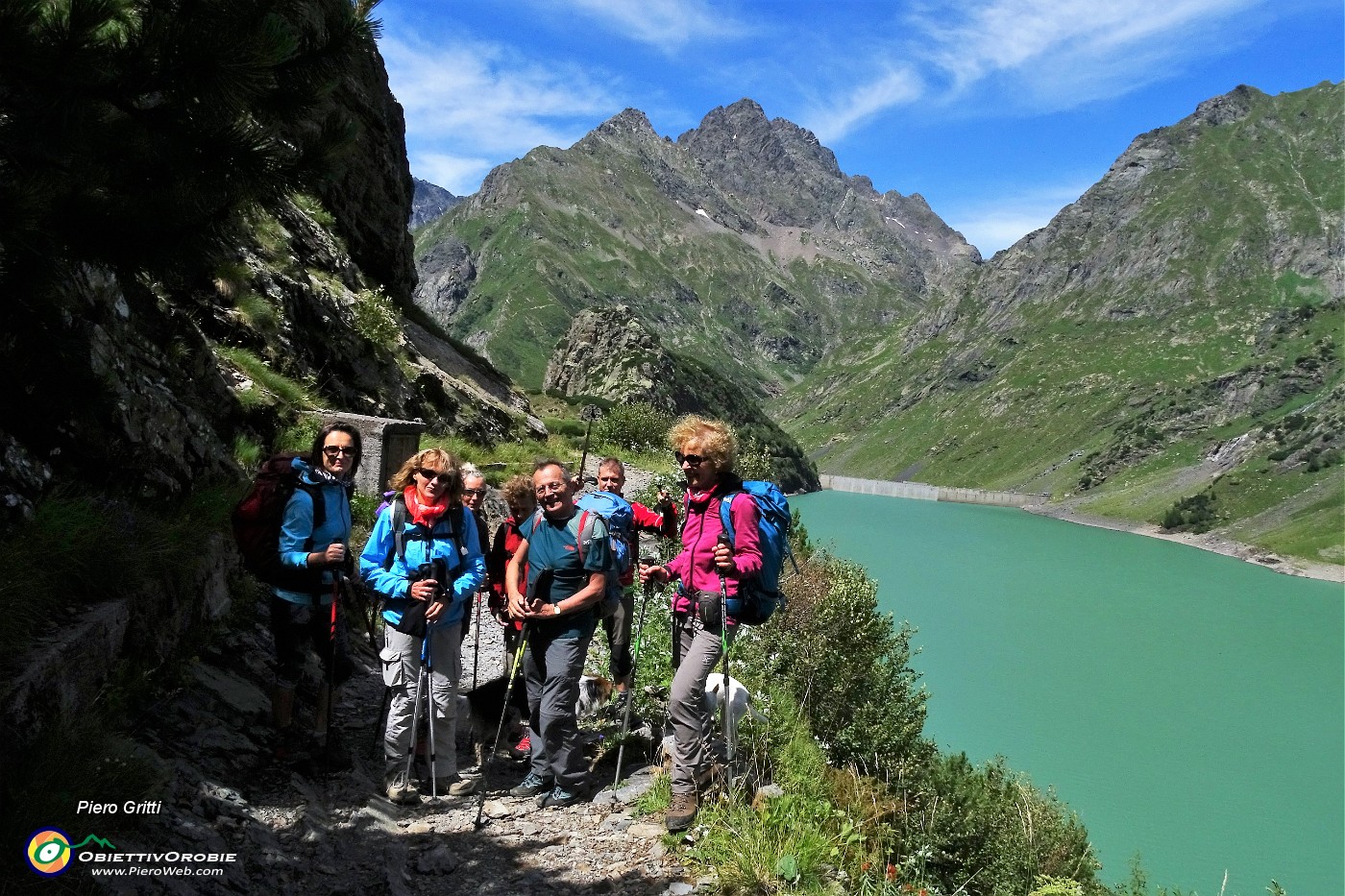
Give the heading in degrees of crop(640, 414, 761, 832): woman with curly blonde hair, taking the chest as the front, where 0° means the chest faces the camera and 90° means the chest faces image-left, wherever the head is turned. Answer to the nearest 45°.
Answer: approximately 45°

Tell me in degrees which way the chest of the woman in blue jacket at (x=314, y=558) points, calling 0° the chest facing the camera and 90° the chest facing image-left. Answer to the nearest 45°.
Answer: approximately 315°

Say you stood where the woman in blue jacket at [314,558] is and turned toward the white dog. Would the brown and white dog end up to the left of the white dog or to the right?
left

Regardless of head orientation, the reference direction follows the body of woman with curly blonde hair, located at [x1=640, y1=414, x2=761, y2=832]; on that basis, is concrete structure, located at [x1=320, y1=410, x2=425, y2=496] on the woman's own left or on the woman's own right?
on the woman's own right
